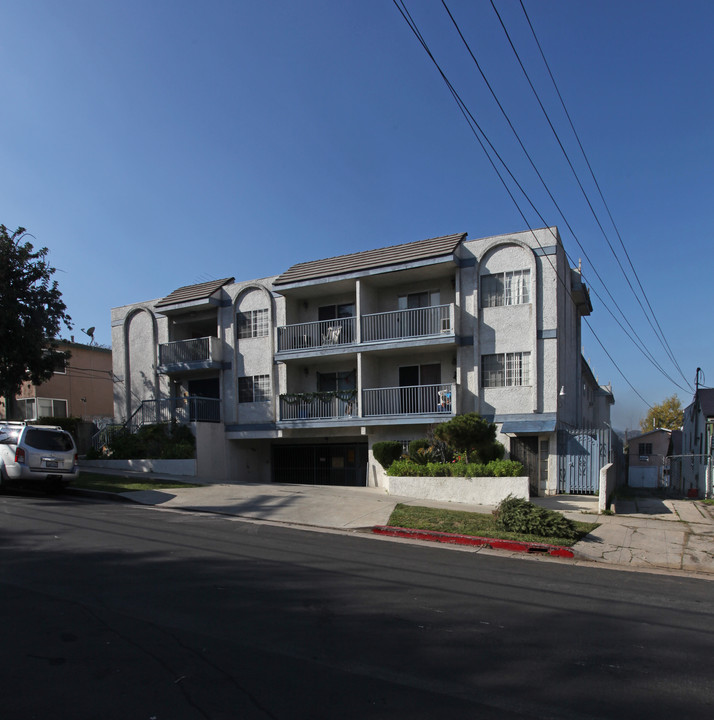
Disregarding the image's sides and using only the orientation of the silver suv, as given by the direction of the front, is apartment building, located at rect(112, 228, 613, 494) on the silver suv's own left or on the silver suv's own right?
on the silver suv's own right

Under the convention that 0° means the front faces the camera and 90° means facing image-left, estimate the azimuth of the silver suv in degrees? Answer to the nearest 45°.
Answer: approximately 135°

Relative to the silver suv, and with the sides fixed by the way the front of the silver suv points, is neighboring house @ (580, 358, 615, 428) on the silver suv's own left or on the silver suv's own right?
on the silver suv's own right

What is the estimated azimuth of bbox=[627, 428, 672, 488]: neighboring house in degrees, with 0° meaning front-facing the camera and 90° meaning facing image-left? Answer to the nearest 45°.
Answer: approximately 0°
